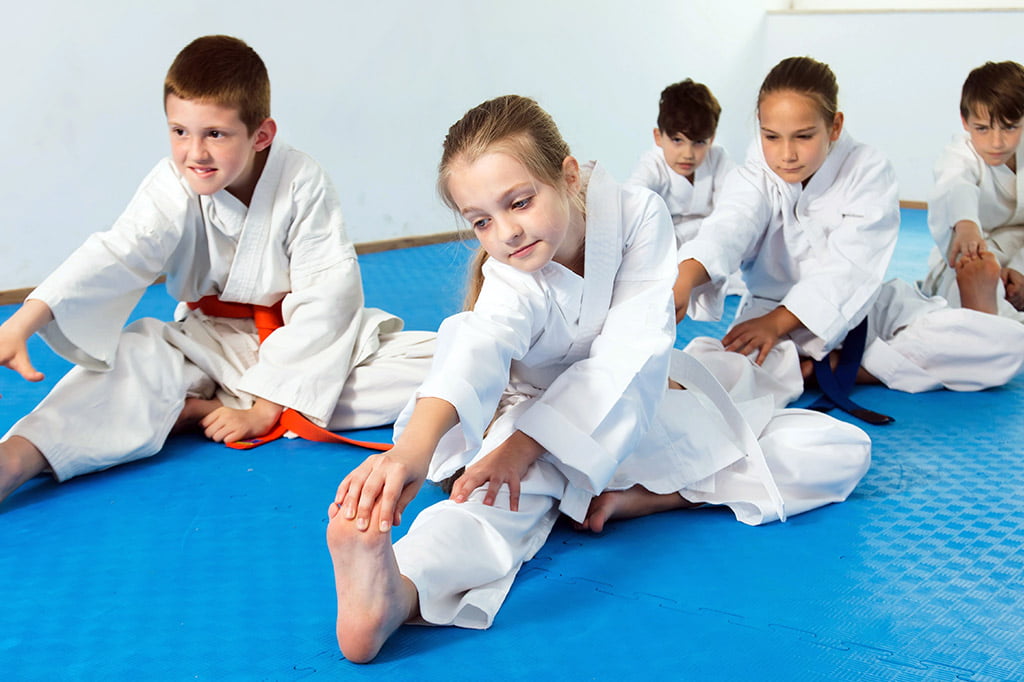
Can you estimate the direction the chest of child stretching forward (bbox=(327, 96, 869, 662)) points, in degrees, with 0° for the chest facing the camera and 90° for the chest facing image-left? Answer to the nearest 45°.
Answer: approximately 45°

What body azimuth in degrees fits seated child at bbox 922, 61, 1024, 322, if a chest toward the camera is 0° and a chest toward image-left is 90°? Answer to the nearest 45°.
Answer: approximately 0°

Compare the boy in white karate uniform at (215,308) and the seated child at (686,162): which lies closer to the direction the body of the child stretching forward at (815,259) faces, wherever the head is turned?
the boy in white karate uniform

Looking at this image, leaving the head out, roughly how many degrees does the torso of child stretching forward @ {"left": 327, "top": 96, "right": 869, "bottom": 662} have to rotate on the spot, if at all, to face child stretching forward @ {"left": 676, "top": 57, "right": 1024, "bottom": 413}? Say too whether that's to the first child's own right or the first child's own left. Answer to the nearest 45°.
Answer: approximately 180°

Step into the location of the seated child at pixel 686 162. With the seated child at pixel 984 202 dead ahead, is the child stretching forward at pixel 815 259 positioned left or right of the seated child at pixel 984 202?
right

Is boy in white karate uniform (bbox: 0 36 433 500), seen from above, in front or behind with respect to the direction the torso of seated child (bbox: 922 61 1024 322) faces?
in front

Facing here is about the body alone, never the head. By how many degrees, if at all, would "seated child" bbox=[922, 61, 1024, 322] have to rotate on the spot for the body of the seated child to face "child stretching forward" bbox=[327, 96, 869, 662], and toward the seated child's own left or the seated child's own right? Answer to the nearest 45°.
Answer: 0° — they already face them

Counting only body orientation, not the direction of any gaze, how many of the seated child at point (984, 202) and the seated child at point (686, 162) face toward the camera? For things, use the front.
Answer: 2

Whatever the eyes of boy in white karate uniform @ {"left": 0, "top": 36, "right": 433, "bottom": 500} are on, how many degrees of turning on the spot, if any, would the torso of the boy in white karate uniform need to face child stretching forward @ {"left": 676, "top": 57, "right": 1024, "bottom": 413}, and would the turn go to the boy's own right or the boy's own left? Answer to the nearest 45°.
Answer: approximately 135° to the boy's own left

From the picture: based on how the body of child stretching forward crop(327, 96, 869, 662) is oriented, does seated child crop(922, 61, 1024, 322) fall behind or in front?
behind

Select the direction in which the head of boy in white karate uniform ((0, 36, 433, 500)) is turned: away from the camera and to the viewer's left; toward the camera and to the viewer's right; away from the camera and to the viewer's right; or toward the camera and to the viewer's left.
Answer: toward the camera and to the viewer's left

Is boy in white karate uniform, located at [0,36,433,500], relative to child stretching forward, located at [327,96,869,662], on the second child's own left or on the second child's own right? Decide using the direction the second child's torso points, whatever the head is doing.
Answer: on the second child's own right

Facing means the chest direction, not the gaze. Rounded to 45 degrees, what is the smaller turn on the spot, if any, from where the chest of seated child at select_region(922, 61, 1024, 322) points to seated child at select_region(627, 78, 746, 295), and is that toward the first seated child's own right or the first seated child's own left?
approximately 135° to the first seated child's own right

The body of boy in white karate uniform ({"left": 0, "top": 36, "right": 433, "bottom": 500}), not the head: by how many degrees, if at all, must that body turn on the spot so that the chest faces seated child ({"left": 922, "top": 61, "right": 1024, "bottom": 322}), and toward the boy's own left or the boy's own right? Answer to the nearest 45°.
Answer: approximately 135° to the boy's own left

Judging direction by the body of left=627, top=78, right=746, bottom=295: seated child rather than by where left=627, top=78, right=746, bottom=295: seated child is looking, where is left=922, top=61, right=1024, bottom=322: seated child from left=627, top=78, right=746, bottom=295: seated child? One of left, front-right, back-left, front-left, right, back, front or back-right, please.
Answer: front-left
